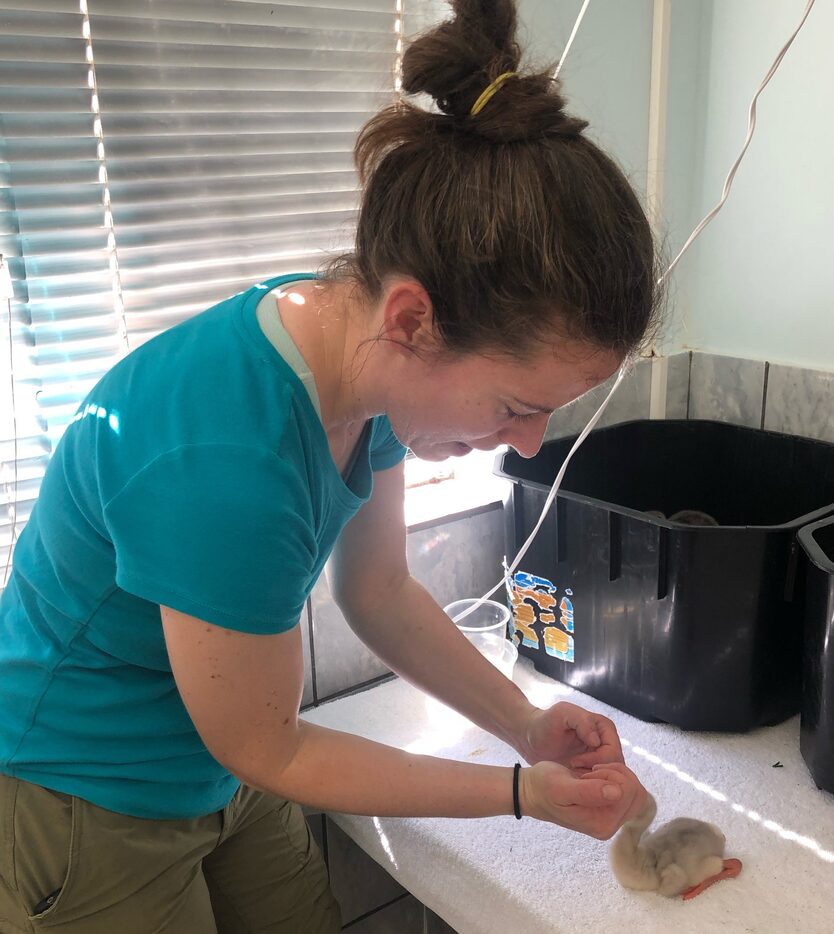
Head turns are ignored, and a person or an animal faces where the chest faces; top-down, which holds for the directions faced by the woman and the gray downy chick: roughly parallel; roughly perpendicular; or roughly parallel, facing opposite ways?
roughly parallel, facing opposite ways

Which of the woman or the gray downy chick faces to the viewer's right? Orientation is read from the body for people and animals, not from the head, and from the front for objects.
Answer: the woman

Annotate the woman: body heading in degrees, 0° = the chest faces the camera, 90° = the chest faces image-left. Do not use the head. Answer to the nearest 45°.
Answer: approximately 270°

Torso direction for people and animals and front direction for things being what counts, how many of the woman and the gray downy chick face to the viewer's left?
1

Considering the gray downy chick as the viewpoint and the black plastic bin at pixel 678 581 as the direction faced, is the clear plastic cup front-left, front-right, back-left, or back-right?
front-left

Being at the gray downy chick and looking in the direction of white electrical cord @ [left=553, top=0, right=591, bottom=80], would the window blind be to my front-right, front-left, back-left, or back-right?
front-left

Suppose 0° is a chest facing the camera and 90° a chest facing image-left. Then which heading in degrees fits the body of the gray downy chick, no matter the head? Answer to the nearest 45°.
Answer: approximately 90°

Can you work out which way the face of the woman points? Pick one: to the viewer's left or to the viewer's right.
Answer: to the viewer's right
